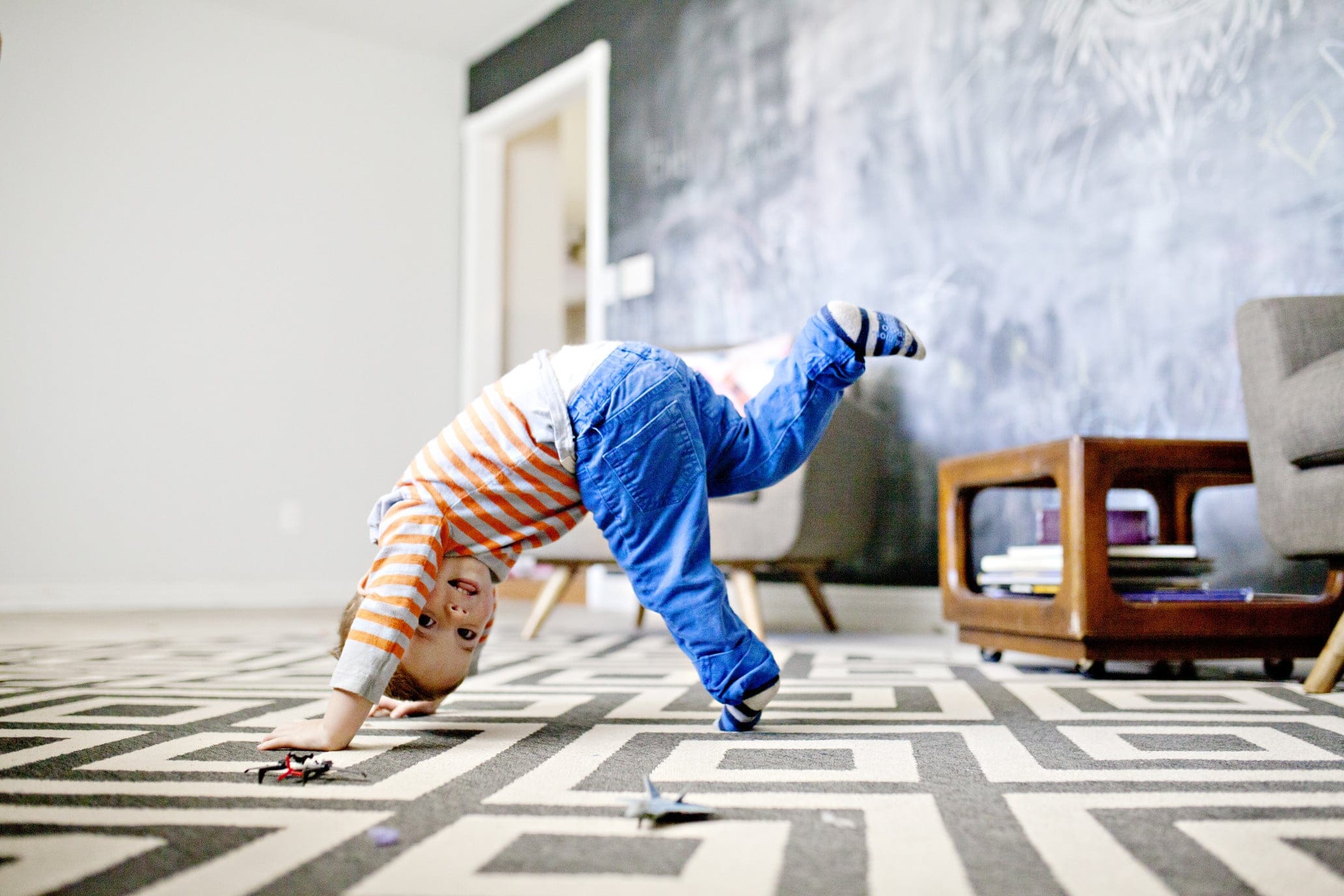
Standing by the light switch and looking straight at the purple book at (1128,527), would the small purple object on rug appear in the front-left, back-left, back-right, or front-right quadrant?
front-right
